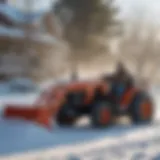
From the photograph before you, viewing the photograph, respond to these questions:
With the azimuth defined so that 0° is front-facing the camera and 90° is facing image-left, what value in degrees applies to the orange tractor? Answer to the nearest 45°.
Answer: approximately 45°

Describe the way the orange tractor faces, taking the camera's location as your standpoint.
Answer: facing the viewer and to the left of the viewer
